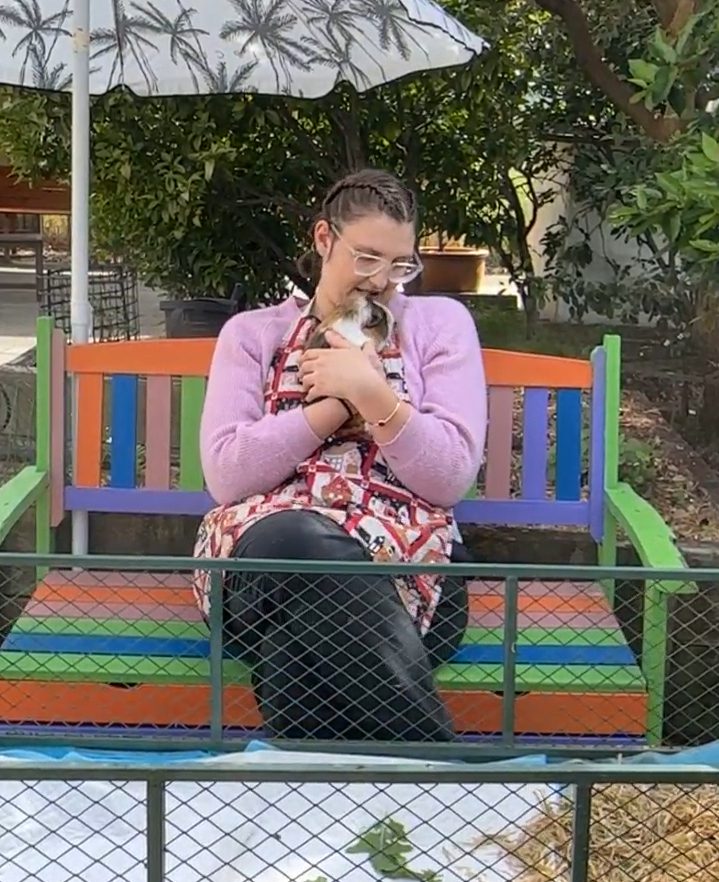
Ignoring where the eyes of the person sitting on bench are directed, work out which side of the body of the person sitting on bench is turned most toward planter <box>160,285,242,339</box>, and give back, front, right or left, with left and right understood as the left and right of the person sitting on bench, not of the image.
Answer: back

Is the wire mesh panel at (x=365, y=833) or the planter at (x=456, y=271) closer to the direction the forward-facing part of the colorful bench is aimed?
the wire mesh panel

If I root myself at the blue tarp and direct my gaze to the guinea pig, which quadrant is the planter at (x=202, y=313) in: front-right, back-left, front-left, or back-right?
front-left

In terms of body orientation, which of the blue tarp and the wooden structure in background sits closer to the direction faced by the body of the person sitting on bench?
the blue tarp

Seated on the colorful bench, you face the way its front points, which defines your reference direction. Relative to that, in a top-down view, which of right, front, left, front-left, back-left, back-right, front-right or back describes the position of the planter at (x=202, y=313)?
back

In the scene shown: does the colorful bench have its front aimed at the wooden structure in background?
no

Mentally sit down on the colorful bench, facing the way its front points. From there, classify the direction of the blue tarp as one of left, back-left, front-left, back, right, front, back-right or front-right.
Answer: front

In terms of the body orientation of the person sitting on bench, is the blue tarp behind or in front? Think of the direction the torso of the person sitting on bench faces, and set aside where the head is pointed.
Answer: in front

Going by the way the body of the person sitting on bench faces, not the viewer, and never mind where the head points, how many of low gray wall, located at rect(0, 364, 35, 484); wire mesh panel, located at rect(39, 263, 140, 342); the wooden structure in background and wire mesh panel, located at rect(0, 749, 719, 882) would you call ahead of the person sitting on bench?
1

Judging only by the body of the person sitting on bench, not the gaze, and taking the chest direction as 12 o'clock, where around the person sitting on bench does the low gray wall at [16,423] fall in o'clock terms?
The low gray wall is roughly at 5 o'clock from the person sitting on bench.

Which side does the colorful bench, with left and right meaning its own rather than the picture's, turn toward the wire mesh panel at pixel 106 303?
back

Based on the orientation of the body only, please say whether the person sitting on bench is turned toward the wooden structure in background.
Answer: no

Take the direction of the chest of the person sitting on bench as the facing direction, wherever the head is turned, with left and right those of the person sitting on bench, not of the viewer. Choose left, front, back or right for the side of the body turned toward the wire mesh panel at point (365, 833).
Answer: front

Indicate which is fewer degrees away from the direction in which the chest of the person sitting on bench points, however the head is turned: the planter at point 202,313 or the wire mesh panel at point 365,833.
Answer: the wire mesh panel

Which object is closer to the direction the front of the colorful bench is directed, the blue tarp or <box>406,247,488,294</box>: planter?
the blue tarp

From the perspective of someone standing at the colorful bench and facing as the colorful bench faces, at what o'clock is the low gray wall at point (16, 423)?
The low gray wall is roughly at 5 o'clock from the colorful bench.

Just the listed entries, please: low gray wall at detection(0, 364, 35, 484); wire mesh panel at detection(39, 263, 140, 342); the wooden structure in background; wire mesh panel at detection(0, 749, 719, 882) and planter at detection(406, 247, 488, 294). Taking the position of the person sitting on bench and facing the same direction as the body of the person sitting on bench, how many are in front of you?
1

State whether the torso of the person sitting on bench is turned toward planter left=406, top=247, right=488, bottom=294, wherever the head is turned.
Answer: no

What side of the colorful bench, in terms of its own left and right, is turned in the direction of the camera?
front
